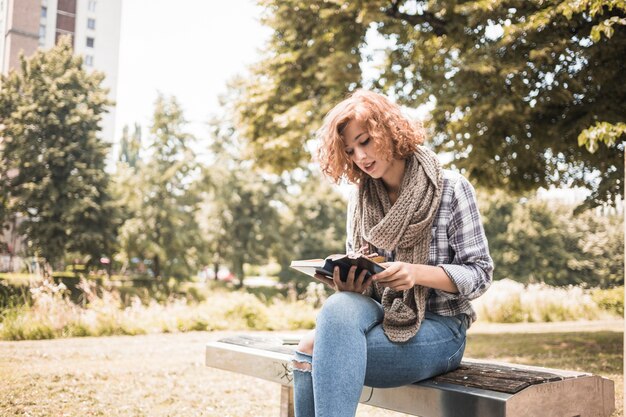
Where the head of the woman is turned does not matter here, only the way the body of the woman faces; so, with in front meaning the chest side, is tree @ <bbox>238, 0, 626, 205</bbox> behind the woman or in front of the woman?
behind

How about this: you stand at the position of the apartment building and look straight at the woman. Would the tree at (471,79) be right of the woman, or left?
left

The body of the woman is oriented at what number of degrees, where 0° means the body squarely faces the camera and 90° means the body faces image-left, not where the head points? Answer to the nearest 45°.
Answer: approximately 45°

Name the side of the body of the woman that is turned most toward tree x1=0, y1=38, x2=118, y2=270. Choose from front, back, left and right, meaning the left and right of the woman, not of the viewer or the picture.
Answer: right

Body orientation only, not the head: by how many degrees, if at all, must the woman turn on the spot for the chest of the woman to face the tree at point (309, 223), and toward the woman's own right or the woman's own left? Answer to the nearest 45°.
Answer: approximately 135° to the woman's own right

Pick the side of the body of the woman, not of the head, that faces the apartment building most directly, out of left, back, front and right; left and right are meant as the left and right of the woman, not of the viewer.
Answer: right
